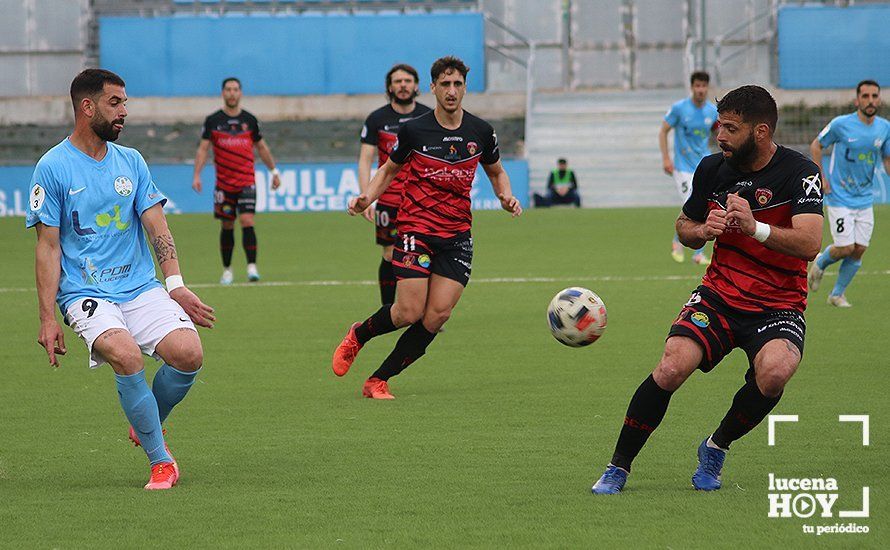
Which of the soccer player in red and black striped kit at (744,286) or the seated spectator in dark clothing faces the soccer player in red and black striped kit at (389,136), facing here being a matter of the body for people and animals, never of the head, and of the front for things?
the seated spectator in dark clothing

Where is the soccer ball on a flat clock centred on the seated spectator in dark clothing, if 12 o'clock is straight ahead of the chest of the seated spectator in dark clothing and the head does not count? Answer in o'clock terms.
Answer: The soccer ball is roughly at 12 o'clock from the seated spectator in dark clothing.

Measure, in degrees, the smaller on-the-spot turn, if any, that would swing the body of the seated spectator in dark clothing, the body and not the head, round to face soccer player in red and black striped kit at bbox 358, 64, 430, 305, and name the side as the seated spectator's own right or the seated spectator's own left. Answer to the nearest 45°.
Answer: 0° — they already face them

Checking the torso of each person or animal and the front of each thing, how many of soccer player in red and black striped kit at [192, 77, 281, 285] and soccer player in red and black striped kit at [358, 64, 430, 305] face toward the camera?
2

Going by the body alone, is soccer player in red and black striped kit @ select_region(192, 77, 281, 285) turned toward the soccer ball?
yes

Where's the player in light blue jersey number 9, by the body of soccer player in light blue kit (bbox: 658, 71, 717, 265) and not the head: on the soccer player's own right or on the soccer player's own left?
on the soccer player's own right

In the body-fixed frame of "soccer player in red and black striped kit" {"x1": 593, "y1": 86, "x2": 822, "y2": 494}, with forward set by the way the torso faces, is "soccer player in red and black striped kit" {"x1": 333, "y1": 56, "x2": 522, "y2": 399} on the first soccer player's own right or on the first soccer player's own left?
on the first soccer player's own right

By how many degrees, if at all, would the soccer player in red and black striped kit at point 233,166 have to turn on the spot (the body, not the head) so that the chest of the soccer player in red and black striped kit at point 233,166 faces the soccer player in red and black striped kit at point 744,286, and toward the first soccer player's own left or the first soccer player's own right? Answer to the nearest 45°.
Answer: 0° — they already face them
